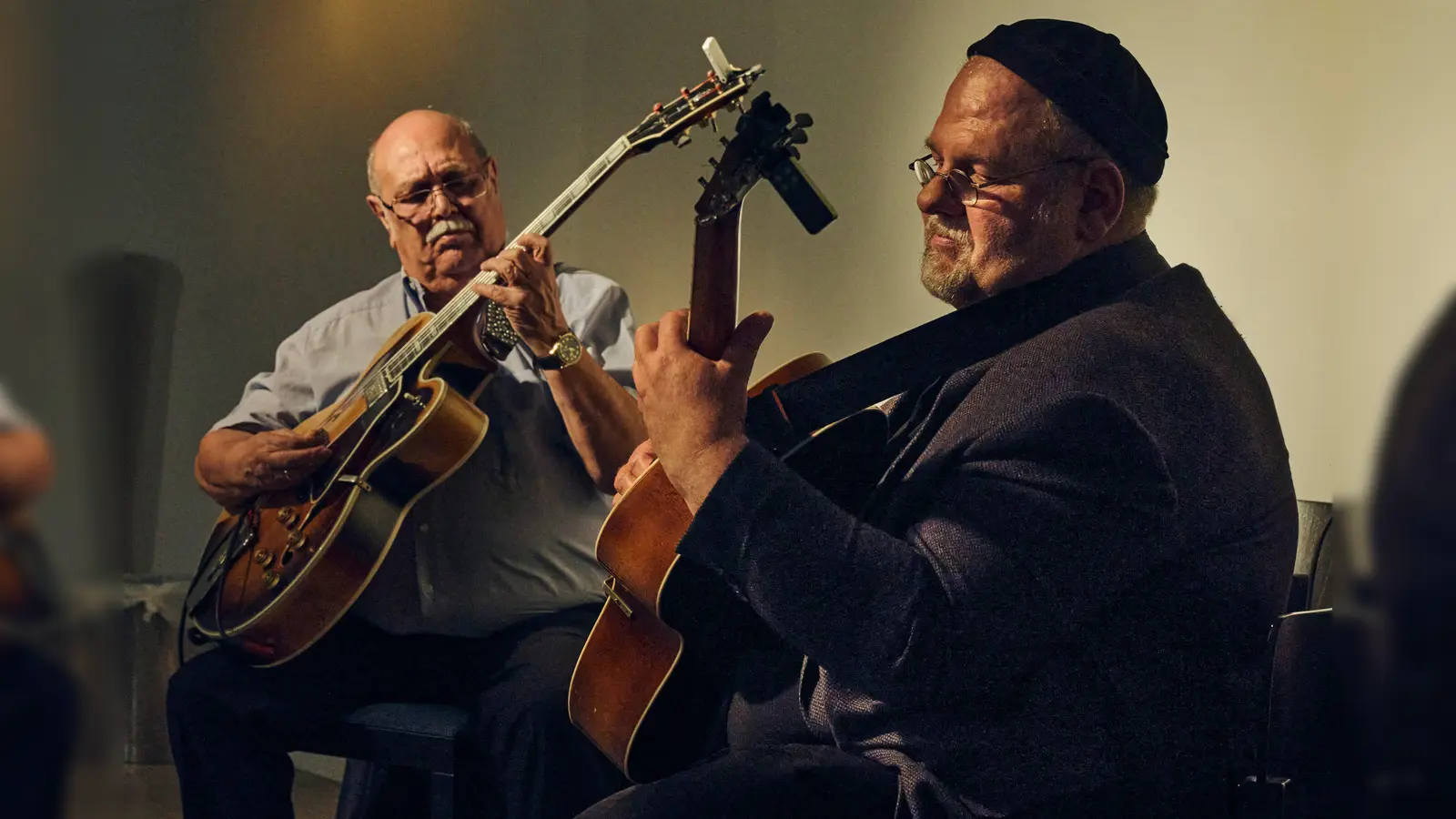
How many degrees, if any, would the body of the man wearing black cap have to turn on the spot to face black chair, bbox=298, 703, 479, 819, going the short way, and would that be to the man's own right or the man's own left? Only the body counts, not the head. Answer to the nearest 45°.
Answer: approximately 45° to the man's own right

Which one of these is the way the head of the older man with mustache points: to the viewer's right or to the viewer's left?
to the viewer's right

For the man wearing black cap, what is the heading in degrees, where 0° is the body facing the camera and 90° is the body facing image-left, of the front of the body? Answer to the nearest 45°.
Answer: approximately 90°
